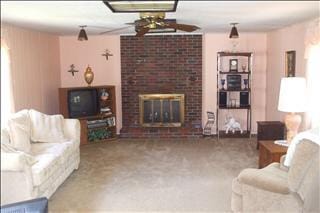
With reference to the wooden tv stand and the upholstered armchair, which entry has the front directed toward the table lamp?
the wooden tv stand

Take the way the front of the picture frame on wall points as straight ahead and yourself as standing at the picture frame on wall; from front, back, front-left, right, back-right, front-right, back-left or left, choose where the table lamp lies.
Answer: front-left

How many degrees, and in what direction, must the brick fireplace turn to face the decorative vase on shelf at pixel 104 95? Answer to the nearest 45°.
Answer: approximately 90° to its right

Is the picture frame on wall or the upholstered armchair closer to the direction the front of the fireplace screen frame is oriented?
the upholstered armchair

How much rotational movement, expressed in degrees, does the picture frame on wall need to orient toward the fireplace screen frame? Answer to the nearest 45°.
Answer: approximately 45° to its right

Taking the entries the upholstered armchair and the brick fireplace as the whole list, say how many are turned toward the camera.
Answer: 1

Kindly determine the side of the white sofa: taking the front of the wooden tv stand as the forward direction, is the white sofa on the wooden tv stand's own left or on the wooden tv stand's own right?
on the wooden tv stand's own right

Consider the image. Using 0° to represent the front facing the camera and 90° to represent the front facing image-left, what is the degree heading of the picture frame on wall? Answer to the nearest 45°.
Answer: approximately 45°

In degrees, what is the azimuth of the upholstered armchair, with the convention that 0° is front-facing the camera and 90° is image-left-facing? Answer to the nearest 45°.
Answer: approximately 90°
